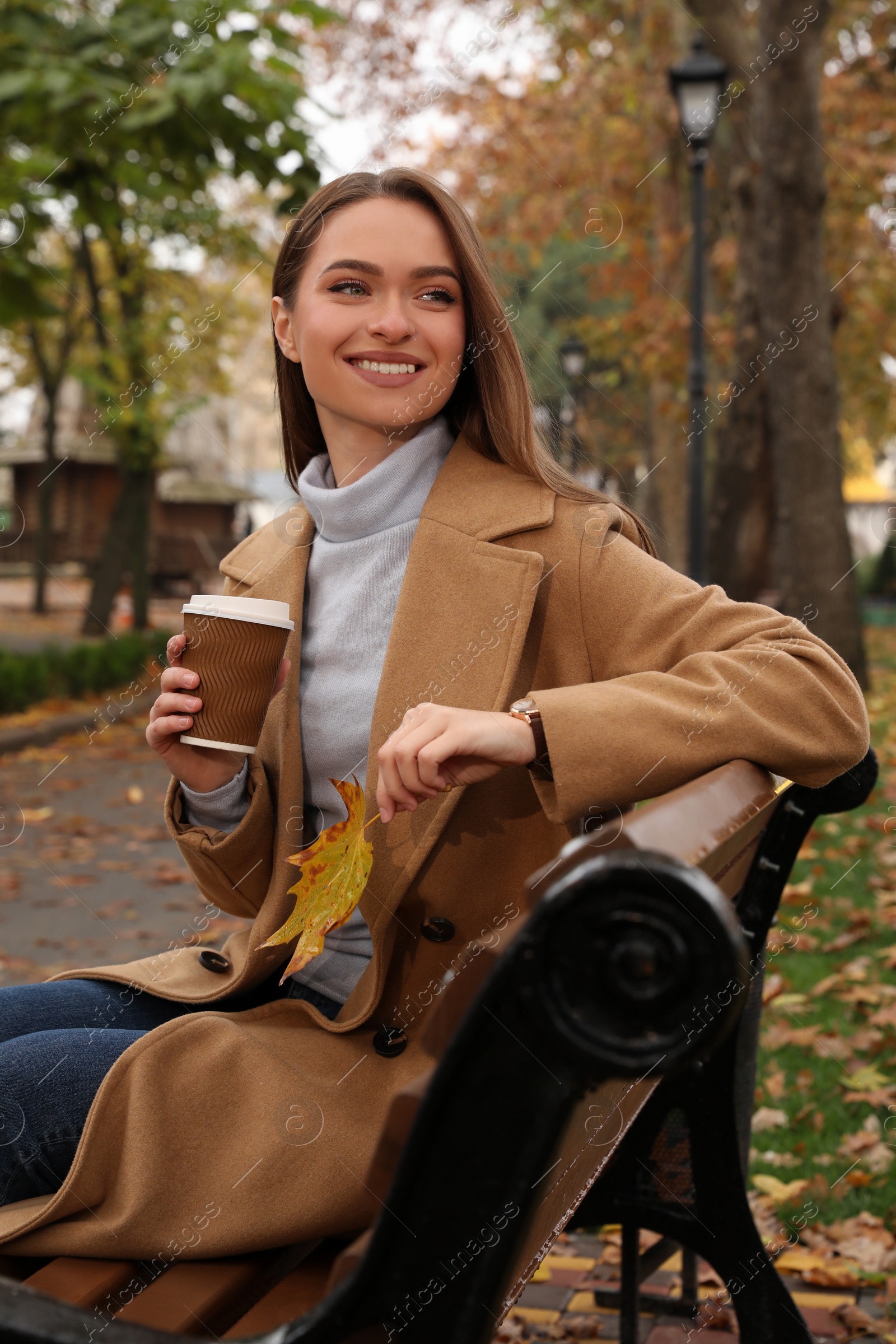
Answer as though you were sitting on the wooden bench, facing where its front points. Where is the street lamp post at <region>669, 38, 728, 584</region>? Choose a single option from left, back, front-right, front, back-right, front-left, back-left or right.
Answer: right

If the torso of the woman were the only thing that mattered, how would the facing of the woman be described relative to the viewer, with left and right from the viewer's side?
facing the viewer and to the left of the viewer

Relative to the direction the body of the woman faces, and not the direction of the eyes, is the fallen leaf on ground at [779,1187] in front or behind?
behind

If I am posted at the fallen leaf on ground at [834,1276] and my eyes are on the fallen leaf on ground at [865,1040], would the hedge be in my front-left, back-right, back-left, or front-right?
front-left

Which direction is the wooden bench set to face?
to the viewer's left

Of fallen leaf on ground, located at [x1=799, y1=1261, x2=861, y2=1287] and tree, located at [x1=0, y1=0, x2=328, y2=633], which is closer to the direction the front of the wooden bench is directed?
the tree

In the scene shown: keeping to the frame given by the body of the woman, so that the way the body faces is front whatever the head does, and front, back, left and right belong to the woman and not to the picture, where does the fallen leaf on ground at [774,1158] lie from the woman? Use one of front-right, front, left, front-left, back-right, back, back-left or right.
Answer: back

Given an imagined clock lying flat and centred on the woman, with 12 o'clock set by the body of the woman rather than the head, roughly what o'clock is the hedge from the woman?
The hedge is roughly at 4 o'clock from the woman.

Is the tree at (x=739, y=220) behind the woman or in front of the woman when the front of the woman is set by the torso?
behind

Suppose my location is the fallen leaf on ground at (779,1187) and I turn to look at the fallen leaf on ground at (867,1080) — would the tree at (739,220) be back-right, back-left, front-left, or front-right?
front-left

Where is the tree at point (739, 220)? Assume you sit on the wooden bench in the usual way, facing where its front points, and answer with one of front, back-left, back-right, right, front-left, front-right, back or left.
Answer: right

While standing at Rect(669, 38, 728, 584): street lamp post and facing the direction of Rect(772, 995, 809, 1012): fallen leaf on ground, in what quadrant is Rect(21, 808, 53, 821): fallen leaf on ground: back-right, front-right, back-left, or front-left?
front-right

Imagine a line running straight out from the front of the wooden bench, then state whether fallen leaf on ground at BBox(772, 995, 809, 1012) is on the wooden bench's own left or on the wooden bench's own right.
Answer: on the wooden bench's own right

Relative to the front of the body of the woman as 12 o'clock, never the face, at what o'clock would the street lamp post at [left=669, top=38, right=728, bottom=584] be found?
The street lamp post is roughly at 5 o'clock from the woman.

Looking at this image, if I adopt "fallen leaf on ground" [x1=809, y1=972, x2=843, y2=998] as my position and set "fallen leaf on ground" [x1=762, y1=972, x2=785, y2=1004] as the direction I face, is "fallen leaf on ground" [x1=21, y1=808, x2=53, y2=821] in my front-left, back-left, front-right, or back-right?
front-right

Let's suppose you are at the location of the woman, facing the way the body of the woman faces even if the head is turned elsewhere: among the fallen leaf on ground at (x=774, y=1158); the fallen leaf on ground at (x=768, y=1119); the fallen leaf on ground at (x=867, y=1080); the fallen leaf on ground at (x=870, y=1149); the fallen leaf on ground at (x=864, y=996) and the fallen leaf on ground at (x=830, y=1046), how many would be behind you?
6
